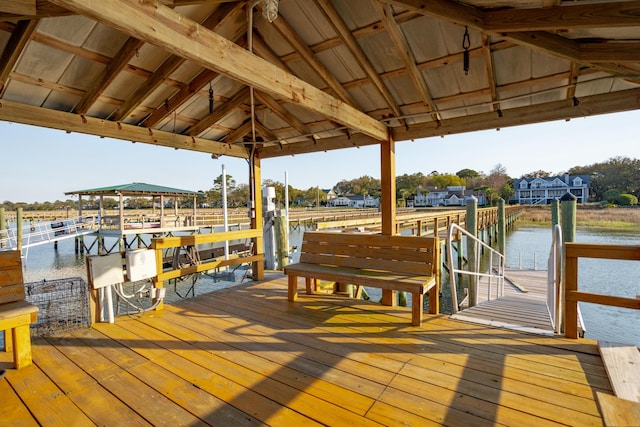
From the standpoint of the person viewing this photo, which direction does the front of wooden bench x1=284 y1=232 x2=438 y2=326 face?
facing the viewer and to the left of the viewer

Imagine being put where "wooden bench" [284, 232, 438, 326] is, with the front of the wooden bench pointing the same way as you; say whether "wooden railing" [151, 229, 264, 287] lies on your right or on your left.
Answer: on your right

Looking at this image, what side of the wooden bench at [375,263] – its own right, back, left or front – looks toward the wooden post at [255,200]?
right

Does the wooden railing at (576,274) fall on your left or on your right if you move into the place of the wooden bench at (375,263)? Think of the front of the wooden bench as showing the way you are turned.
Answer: on your left

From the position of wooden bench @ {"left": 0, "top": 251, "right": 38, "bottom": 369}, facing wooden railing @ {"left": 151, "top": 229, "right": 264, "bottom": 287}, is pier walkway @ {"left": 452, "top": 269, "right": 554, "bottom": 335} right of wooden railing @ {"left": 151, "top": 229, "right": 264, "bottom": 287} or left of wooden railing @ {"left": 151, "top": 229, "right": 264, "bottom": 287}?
right

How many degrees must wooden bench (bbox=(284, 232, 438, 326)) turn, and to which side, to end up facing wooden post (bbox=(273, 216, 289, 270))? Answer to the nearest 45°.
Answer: approximately 90° to its right

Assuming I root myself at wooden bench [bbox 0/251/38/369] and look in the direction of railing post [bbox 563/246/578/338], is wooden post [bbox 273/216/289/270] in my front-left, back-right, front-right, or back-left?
front-left

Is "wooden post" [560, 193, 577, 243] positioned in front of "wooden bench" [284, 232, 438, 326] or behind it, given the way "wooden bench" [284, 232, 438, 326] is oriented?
behind
